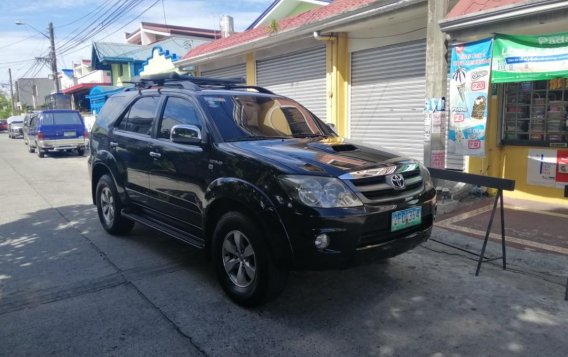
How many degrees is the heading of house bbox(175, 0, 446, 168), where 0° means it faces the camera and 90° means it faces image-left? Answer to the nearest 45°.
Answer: approximately 45°

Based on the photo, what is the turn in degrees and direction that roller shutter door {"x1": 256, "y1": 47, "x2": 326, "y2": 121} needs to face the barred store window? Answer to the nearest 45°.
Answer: approximately 90° to its left

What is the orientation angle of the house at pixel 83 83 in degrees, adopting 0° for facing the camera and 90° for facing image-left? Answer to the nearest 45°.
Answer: approximately 45°

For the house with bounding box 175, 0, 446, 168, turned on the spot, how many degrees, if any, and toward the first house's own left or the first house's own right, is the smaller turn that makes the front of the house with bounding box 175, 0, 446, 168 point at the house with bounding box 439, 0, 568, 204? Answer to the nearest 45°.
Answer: approximately 90° to the first house's own left

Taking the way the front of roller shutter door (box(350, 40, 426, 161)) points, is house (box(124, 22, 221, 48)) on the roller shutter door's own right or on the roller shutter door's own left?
on the roller shutter door's own right

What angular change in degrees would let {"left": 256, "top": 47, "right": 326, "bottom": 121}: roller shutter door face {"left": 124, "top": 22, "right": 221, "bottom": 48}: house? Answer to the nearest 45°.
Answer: approximately 90° to its right

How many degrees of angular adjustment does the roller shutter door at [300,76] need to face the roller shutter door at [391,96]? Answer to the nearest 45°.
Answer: approximately 90° to its left

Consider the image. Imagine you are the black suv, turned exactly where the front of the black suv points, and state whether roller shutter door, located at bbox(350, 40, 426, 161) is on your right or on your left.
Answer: on your left
